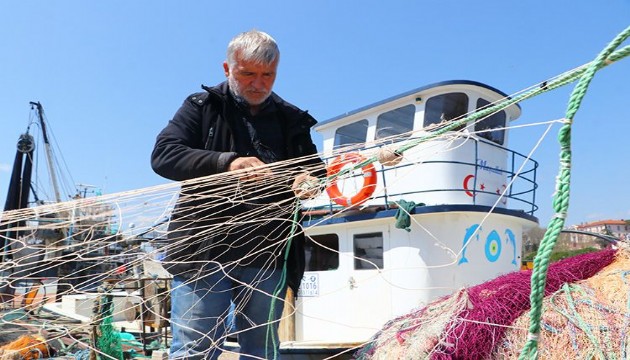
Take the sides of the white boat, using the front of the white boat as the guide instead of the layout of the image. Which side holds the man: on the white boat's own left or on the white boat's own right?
on the white boat's own right
